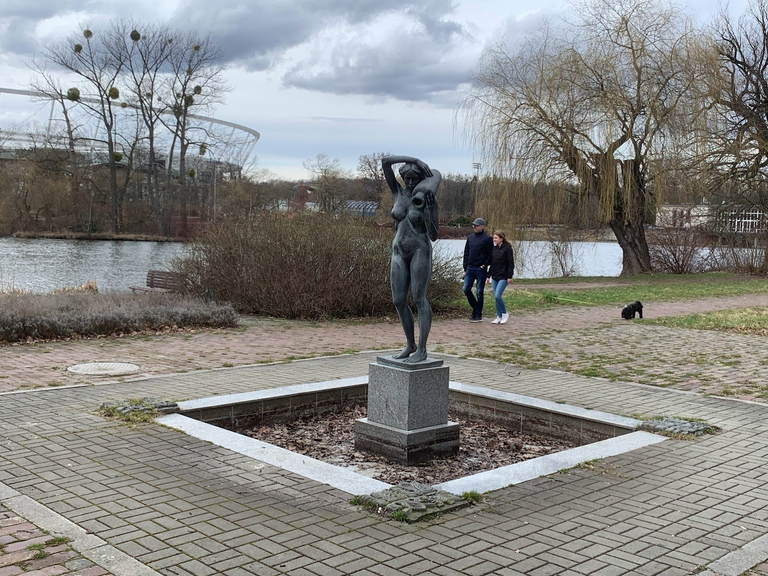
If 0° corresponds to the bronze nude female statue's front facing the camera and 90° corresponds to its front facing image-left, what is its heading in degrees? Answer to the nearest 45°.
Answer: approximately 45°

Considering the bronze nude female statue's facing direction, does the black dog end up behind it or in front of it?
behind

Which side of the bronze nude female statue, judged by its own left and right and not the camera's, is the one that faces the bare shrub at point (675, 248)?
back

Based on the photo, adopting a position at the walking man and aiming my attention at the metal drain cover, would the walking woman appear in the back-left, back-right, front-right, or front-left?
back-left

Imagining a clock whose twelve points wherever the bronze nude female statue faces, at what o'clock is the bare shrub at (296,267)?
The bare shrub is roughly at 4 o'clock from the bronze nude female statue.

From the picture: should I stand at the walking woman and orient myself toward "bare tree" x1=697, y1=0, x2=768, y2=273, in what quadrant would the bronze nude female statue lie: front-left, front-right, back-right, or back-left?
back-right

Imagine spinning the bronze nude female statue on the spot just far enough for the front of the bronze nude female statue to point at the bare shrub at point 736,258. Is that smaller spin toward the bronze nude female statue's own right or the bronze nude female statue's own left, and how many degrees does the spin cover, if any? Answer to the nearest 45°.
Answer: approximately 180°

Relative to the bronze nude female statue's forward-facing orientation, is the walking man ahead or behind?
behind

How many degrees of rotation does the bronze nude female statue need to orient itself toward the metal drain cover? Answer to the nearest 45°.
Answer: approximately 90° to its right
